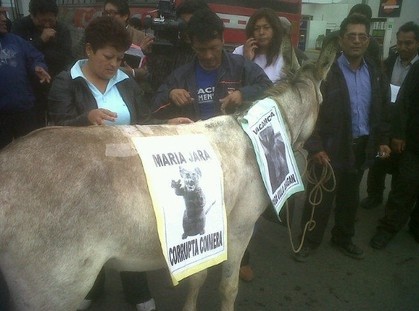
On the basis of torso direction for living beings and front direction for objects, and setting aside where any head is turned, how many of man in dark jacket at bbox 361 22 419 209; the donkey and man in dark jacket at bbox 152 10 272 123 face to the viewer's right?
1

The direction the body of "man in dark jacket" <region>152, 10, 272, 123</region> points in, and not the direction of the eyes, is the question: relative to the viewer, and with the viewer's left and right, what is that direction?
facing the viewer

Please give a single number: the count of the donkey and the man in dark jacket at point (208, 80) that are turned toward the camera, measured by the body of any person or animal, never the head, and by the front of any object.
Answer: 1

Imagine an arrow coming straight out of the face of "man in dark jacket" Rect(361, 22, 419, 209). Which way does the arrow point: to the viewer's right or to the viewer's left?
to the viewer's left

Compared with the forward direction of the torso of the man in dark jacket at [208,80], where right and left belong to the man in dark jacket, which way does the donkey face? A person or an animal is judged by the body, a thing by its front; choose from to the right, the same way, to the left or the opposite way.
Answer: to the left

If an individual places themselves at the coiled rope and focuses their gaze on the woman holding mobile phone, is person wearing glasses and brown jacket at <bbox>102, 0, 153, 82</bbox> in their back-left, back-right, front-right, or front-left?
front-left

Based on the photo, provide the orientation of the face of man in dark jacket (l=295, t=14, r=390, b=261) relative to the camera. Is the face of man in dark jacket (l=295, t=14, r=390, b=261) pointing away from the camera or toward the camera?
toward the camera

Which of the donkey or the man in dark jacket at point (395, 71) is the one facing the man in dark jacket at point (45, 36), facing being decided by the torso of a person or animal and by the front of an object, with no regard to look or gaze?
the man in dark jacket at point (395, 71)

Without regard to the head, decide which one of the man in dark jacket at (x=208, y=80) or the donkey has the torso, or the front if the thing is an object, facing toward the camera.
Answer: the man in dark jacket

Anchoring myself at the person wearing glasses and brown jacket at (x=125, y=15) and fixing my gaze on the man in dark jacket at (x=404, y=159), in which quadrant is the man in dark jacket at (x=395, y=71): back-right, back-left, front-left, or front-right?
front-left

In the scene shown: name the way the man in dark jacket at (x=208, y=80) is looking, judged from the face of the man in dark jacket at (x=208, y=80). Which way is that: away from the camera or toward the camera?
toward the camera

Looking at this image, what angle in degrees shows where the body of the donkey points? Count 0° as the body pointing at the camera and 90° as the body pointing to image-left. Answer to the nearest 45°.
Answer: approximately 270°
